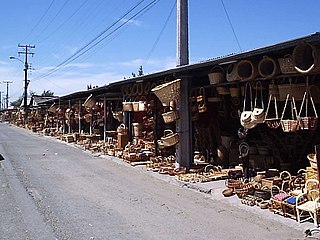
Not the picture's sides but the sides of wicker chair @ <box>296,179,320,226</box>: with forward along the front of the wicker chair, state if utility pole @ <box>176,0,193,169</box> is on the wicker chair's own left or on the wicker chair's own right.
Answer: on the wicker chair's own right

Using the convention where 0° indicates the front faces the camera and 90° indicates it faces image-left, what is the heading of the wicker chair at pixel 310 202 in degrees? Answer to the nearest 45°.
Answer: approximately 45°

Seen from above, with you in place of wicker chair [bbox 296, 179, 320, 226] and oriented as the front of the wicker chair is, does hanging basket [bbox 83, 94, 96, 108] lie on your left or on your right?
on your right
